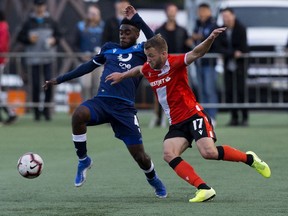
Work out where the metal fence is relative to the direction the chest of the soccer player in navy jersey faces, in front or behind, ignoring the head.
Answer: behind

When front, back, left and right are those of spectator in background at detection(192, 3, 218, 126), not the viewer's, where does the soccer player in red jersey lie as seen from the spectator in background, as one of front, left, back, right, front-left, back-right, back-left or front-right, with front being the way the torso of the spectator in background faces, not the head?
front-left

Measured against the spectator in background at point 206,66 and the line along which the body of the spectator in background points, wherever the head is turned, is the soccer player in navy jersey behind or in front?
in front

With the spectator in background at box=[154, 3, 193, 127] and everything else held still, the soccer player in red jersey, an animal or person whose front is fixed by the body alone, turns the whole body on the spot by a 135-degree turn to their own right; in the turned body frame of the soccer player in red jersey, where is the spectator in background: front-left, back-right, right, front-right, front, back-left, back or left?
front

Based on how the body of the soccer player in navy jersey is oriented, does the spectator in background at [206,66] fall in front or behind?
behind

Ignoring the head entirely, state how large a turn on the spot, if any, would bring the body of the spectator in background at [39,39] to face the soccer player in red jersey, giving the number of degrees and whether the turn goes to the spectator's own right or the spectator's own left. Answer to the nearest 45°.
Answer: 0° — they already face them

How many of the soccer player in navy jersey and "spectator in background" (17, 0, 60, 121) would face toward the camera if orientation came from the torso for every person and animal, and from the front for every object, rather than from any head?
2

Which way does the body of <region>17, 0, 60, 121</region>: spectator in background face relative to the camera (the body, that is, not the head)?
toward the camera

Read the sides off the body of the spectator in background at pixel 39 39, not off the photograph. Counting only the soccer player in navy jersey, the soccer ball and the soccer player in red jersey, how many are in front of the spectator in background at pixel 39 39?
3

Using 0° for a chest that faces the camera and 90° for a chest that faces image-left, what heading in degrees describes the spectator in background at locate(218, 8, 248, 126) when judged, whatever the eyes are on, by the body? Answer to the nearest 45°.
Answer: approximately 45°

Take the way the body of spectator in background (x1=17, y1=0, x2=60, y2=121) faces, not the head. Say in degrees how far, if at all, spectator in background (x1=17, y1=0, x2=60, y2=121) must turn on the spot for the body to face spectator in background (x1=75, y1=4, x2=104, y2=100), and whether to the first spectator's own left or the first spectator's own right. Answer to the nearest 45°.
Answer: approximately 90° to the first spectator's own left

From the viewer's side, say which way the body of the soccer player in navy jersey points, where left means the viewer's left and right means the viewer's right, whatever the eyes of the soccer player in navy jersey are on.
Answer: facing the viewer

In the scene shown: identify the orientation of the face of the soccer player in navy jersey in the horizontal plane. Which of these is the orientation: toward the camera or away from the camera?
toward the camera

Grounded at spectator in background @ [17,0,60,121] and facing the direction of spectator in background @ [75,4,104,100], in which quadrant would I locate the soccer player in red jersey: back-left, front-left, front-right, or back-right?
front-right
